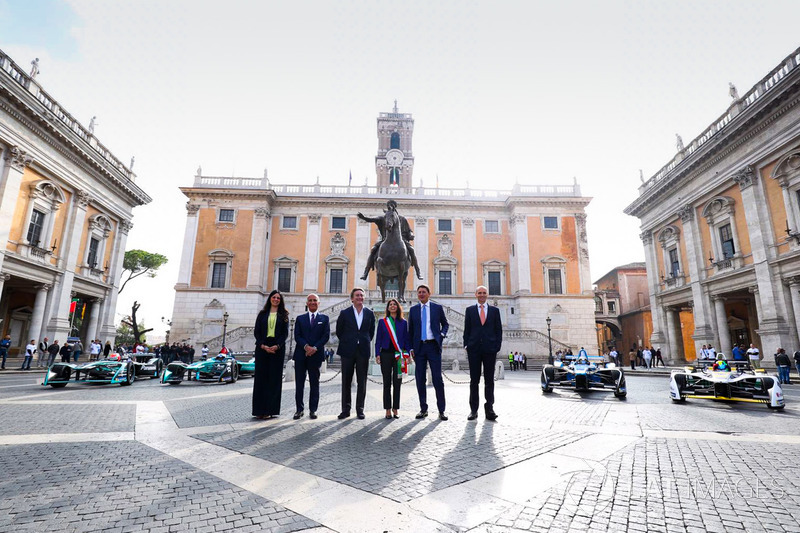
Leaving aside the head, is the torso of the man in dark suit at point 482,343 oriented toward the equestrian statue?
no

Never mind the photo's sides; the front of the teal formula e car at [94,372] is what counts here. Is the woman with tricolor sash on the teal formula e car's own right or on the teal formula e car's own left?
on the teal formula e car's own left

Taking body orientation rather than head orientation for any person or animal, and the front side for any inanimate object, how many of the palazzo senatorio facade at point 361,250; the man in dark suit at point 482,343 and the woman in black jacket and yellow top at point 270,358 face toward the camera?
3

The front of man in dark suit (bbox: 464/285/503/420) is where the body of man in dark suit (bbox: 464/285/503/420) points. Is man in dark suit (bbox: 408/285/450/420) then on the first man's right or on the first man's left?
on the first man's right

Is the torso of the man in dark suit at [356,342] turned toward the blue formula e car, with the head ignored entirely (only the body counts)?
no

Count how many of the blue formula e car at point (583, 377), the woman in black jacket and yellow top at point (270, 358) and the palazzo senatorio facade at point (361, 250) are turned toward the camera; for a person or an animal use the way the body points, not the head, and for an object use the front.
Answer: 3

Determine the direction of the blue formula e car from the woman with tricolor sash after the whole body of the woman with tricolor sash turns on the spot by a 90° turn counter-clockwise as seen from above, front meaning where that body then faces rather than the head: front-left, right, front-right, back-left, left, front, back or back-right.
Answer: front-left

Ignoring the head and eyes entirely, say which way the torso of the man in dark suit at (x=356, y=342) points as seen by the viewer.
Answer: toward the camera

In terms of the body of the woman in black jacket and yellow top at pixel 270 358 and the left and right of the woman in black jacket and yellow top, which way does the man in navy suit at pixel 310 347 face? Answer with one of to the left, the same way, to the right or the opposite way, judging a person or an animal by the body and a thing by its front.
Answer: the same way

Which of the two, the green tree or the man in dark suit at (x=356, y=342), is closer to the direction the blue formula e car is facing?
the man in dark suit

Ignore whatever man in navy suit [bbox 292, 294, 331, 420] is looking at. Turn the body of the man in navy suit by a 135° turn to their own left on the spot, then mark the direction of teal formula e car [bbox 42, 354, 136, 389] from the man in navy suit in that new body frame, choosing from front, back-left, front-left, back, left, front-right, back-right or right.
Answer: left

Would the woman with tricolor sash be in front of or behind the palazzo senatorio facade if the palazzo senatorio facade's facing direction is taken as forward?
in front

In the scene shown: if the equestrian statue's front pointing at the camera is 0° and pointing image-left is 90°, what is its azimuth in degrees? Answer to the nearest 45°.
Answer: approximately 0°

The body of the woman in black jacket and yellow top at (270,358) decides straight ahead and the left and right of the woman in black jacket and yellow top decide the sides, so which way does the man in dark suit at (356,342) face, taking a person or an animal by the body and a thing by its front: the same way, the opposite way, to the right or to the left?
the same way

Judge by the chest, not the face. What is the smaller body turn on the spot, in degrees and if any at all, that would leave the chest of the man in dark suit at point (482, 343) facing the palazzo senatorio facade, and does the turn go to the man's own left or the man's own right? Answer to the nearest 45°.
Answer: approximately 180°

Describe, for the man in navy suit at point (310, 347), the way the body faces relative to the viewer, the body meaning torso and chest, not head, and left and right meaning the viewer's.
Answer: facing the viewer

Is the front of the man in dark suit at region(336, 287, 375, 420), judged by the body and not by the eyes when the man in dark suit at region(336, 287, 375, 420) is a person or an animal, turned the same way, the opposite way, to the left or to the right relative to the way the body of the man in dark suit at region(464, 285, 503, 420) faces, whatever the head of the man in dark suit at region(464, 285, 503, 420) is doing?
the same way

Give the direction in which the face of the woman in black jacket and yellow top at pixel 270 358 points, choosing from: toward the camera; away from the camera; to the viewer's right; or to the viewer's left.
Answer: toward the camera

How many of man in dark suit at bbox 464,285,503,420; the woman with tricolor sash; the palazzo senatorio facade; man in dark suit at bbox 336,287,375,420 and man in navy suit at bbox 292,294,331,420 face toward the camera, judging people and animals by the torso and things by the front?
5

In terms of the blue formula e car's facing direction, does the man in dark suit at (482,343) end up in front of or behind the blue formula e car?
in front
